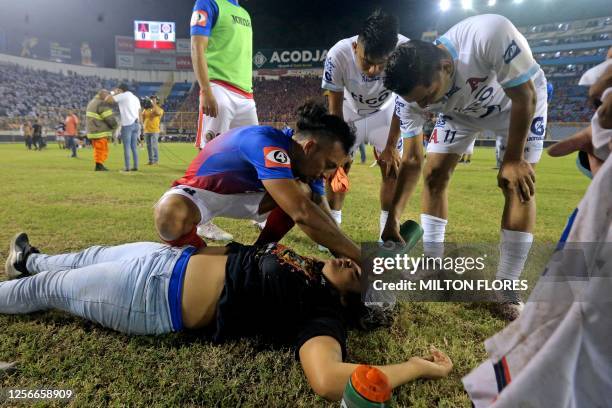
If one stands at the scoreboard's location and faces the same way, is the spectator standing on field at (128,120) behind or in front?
in front

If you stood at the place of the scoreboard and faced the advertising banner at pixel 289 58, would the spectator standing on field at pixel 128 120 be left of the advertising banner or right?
right

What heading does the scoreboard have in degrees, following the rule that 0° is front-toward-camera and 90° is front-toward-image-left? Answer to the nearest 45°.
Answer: approximately 0°

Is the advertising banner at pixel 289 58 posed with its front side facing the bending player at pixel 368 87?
yes

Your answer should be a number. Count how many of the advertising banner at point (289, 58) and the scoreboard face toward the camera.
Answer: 2

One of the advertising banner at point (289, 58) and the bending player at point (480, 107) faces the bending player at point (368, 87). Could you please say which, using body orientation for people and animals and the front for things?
the advertising banner

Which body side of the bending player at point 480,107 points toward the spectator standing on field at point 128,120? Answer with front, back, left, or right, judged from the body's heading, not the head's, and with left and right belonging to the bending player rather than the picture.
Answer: right

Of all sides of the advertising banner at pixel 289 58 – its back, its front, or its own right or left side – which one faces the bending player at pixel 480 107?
front

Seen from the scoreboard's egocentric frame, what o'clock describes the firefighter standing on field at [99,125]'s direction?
The firefighter standing on field is roughly at 12 o'clock from the scoreboard.

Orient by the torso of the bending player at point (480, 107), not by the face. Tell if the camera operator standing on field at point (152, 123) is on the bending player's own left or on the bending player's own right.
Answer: on the bending player's own right

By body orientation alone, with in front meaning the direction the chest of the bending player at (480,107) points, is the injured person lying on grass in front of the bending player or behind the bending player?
in front
